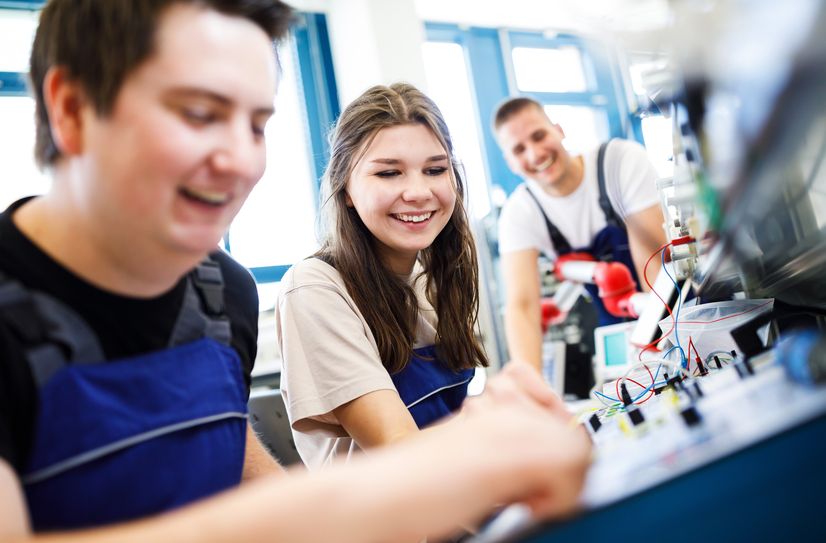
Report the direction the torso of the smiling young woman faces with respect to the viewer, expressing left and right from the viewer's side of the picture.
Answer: facing the viewer and to the right of the viewer

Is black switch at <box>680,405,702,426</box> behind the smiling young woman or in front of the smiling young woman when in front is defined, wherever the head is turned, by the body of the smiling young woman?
in front
